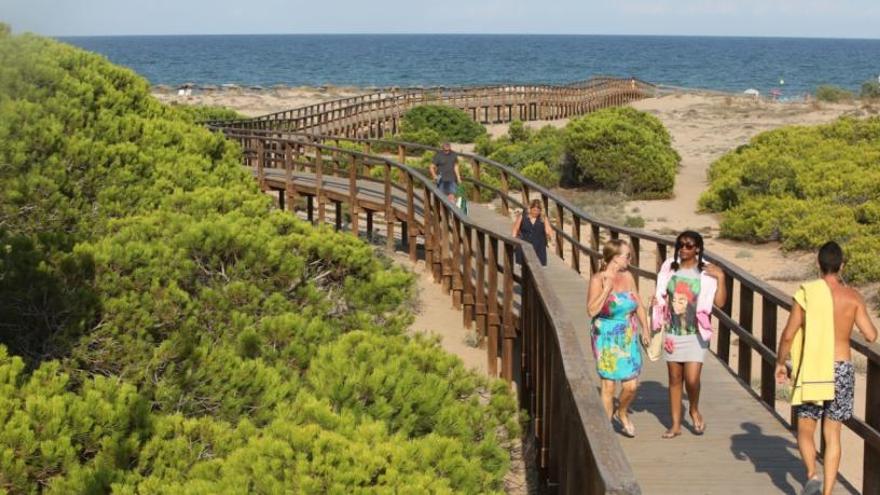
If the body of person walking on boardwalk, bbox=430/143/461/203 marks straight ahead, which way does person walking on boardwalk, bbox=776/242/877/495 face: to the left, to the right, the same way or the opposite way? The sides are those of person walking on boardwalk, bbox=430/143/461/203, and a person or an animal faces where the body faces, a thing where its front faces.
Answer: the opposite way

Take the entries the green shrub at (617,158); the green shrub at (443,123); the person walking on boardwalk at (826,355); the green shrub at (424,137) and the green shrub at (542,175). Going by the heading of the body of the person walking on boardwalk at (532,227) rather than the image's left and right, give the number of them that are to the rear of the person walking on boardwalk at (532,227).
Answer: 4

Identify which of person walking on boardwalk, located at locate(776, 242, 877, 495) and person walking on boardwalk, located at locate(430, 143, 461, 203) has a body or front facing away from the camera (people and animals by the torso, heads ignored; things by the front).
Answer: person walking on boardwalk, located at locate(776, 242, 877, 495)

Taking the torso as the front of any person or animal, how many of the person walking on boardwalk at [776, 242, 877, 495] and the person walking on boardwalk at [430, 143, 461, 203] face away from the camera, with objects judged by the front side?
1

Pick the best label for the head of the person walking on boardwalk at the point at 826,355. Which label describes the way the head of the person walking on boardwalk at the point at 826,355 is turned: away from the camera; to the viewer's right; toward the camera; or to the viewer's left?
away from the camera

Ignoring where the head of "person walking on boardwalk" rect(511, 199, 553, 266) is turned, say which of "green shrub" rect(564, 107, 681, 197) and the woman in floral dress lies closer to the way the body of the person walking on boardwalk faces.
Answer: the woman in floral dress

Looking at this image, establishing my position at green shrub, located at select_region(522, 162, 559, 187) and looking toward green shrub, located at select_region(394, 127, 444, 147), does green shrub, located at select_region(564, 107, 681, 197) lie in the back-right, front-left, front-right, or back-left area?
back-right

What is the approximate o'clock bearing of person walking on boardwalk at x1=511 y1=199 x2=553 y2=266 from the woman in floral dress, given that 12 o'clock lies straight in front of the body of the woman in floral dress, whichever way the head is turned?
The person walking on boardwalk is roughly at 7 o'clock from the woman in floral dress.

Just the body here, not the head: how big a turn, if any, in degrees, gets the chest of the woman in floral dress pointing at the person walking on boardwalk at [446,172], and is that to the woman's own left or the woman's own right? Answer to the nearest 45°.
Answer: approximately 135° to the woman's own left

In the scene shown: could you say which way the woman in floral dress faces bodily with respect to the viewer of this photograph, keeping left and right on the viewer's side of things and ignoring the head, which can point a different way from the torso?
facing the viewer and to the right of the viewer

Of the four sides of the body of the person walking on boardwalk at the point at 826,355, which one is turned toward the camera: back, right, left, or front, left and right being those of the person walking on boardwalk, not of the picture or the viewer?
back

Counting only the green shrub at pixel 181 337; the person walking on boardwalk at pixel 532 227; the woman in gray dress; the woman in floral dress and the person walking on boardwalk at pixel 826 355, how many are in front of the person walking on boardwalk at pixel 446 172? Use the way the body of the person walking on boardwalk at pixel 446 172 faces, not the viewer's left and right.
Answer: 5
